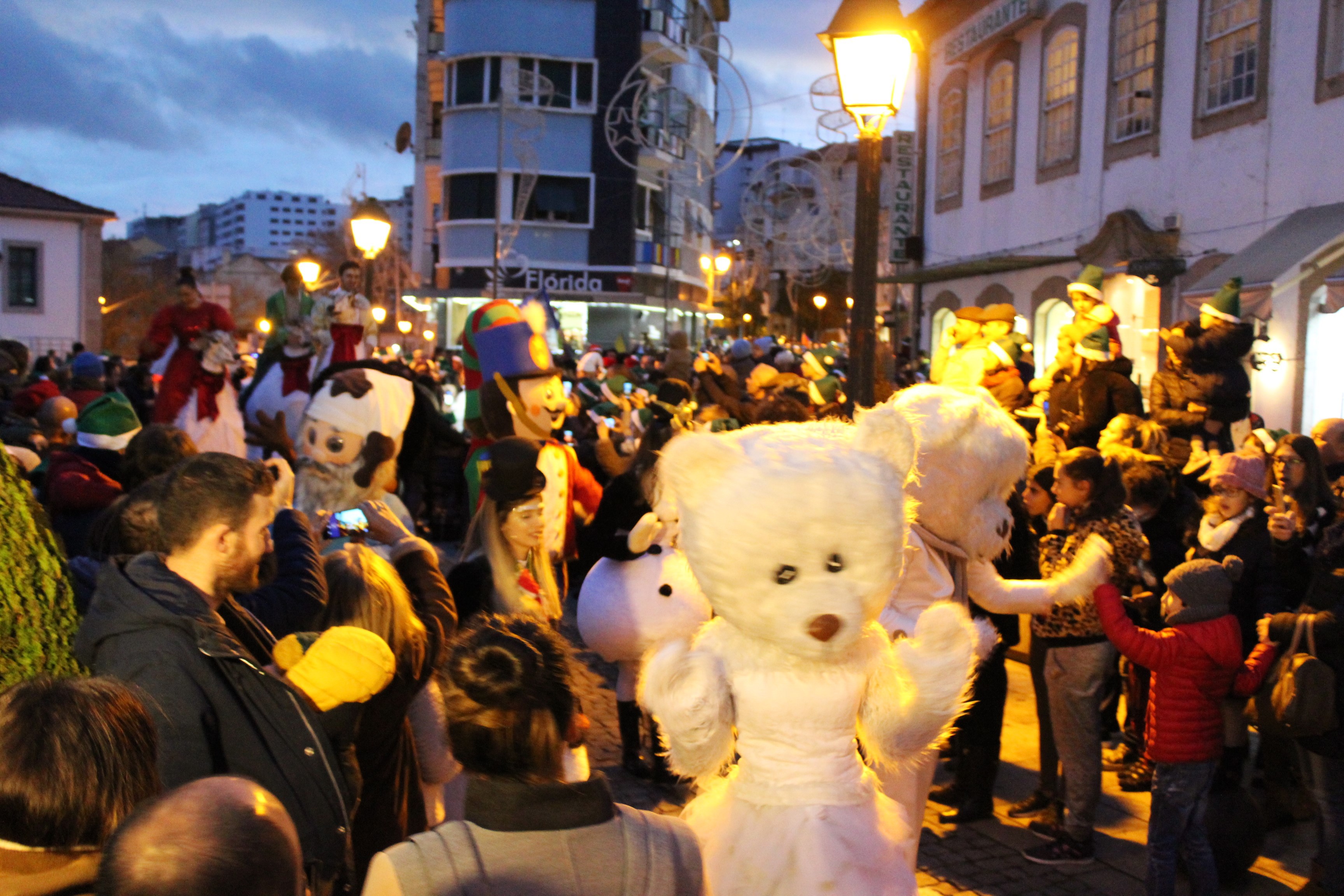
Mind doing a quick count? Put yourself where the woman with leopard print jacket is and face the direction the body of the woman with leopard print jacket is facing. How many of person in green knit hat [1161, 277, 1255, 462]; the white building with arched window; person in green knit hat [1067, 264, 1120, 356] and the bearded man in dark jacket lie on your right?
3

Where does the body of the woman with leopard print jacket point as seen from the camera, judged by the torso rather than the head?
to the viewer's left

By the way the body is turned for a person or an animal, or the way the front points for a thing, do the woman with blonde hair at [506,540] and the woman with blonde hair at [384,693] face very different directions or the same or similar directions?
very different directions

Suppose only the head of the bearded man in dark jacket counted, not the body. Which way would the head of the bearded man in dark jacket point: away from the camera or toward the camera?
away from the camera

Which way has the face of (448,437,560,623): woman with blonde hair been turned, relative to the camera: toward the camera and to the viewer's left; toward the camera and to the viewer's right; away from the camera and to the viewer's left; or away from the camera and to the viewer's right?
toward the camera and to the viewer's right

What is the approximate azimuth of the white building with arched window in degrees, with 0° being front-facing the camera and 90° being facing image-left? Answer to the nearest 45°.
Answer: approximately 45°

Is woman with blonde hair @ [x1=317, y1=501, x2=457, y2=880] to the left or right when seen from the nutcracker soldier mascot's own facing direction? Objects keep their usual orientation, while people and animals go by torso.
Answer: on its right

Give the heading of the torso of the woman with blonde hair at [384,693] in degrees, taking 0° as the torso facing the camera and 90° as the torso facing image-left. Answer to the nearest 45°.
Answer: approximately 135°

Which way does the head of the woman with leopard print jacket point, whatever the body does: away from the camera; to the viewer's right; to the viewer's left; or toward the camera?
to the viewer's left
